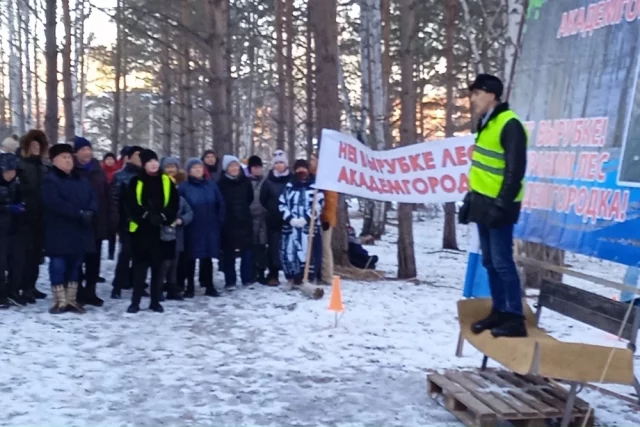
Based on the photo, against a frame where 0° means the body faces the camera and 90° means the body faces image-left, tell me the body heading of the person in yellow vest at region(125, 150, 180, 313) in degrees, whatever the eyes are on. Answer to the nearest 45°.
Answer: approximately 0°

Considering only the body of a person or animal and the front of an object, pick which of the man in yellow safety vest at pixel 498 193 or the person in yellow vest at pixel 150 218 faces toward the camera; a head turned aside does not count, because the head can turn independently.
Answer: the person in yellow vest

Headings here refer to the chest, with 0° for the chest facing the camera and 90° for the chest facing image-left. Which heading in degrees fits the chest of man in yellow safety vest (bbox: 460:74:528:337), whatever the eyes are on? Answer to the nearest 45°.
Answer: approximately 90°

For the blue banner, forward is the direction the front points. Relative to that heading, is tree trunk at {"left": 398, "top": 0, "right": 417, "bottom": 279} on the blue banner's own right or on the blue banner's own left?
on the blue banner's own right

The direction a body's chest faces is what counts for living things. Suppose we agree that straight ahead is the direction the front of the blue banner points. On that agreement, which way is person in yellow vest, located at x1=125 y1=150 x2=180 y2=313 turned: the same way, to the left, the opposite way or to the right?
to the left

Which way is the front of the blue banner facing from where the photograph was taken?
facing the viewer and to the left of the viewer

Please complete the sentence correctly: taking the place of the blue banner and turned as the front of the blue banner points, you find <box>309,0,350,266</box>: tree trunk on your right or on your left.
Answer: on your right

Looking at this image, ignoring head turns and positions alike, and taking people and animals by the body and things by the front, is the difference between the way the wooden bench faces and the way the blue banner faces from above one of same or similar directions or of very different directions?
same or similar directions

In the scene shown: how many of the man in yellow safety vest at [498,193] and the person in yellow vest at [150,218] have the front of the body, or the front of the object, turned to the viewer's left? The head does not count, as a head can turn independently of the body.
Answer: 1

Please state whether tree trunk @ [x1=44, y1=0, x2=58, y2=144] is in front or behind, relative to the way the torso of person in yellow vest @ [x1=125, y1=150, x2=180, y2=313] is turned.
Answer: behind
